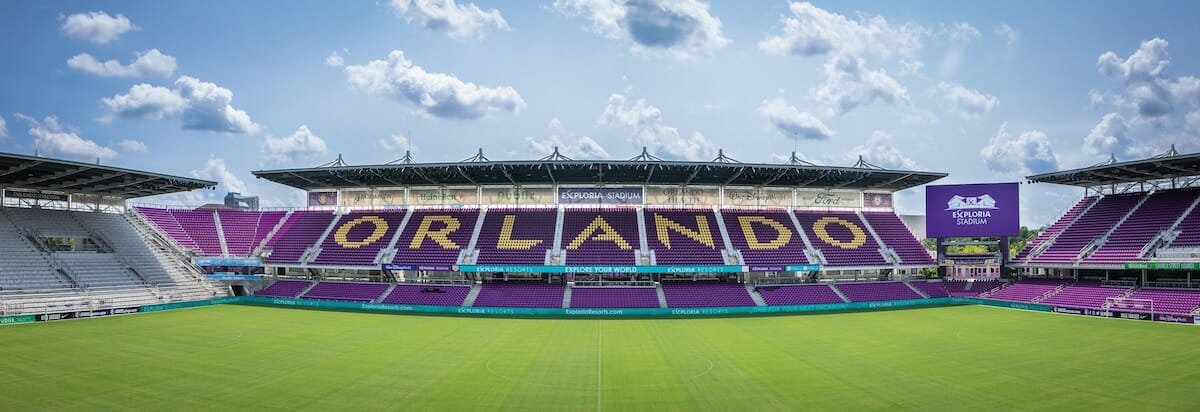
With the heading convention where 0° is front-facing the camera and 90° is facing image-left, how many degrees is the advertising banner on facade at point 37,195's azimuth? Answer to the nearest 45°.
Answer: approximately 315°
